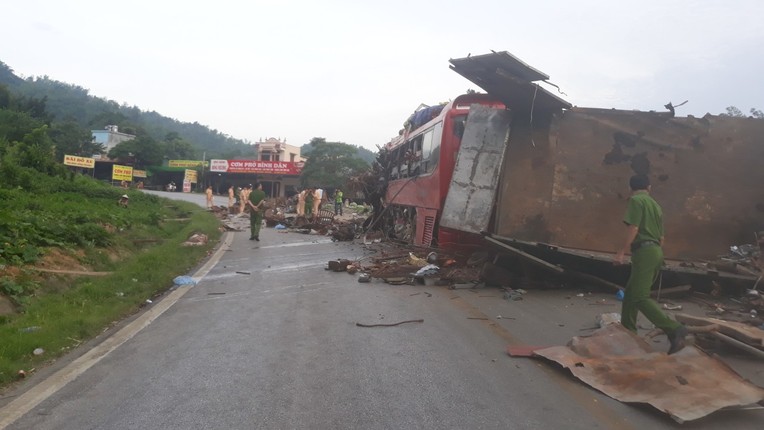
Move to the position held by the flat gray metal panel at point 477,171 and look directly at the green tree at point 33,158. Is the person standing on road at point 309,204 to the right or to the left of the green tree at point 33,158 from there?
right

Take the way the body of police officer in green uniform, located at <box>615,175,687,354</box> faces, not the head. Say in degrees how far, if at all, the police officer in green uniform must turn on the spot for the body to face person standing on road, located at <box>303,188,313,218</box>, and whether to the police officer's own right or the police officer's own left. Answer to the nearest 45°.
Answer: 0° — they already face them

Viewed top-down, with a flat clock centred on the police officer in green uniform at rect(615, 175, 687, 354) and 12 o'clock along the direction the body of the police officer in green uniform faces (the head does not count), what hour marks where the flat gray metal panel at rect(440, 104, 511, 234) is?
The flat gray metal panel is roughly at 12 o'clock from the police officer in green uniform.

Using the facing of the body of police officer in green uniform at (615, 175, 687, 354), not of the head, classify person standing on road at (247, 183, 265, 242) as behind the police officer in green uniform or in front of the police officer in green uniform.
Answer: in front

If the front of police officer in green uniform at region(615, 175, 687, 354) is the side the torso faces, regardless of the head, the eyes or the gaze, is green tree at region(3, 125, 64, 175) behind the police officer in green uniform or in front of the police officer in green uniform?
in front

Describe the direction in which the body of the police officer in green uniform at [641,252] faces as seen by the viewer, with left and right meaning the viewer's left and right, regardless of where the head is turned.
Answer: facing away from the viewer and to the left of the viewer

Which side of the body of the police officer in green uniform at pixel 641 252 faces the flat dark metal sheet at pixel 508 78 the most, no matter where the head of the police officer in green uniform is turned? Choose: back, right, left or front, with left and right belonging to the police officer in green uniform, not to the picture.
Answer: front

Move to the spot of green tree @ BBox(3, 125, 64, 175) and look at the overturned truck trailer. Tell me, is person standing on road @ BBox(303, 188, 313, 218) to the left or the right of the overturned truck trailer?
left
